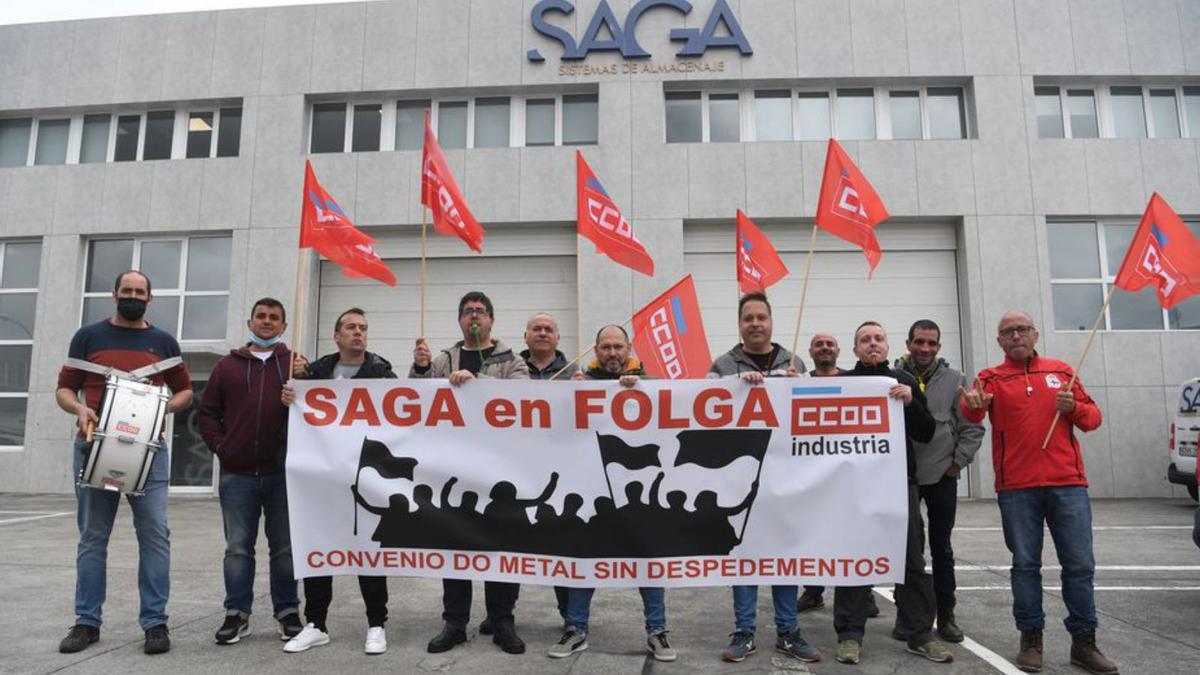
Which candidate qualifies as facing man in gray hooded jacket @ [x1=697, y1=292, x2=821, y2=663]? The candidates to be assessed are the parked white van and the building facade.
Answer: the building facade

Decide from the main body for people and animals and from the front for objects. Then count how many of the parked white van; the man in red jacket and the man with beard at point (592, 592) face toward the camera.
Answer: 2

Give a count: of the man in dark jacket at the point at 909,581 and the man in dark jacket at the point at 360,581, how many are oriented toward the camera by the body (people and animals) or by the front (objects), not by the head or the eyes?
2

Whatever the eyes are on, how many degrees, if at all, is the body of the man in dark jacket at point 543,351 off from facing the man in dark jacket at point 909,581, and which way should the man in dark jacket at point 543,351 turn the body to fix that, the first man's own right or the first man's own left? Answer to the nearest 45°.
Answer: approximately 90° to the first man's own left

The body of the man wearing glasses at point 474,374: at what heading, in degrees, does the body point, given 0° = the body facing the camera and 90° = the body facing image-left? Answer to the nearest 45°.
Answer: approximately 0°

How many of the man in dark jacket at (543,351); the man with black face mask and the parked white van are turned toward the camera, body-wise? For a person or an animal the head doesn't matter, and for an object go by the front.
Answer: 2

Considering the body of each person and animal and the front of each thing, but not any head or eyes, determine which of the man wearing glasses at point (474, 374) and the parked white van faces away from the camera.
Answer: the parked white van
